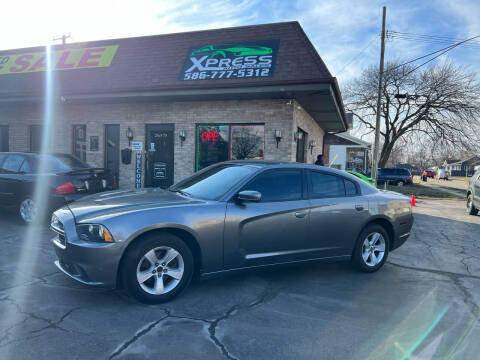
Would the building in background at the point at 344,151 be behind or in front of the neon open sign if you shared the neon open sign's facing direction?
behind

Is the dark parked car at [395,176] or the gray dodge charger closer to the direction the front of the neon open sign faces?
the gray dodge charger

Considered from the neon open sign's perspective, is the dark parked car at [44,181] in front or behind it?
in front

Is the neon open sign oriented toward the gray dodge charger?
yes

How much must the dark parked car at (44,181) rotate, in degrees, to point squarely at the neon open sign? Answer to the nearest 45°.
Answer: approximately 90° to its right

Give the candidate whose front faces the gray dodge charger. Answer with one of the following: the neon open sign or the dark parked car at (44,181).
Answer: the neon open sign

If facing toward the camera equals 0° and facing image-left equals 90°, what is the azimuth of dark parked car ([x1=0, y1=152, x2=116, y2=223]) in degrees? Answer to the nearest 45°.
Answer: approximately 135°

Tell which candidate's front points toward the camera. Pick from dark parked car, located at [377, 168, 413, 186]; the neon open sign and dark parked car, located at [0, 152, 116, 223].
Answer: the neon open sign

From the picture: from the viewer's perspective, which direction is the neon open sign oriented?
toward the camera

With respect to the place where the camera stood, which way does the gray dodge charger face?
facing the viewer and to the left of the viewer

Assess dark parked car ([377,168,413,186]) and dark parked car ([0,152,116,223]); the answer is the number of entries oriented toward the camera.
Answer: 0

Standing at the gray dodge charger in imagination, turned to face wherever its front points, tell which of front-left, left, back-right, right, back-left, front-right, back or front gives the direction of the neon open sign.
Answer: back-right
